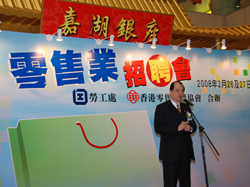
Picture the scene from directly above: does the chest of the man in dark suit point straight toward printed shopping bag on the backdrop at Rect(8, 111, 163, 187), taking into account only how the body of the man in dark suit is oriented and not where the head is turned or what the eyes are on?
no
